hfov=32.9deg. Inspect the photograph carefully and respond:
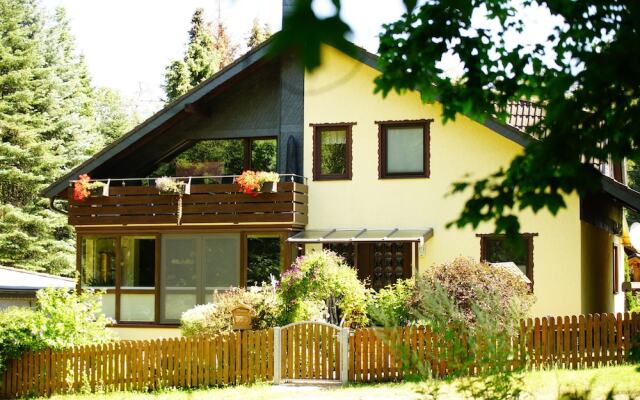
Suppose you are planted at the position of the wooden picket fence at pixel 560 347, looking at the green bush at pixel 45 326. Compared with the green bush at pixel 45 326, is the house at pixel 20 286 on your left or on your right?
right

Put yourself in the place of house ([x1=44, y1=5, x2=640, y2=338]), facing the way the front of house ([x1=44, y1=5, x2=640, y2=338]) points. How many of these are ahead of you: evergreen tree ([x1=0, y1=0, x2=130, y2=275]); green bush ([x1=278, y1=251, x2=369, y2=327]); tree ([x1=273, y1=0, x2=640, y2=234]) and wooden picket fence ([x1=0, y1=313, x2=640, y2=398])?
3

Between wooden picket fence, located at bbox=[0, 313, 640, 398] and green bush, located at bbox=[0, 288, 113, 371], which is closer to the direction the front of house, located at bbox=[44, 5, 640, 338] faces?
the wooden picket fence

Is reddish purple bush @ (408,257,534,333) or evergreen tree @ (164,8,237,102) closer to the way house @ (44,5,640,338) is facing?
the reddish purple bush

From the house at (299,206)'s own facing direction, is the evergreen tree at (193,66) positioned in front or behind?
behind

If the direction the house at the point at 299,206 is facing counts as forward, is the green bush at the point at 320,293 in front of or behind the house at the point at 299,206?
in front

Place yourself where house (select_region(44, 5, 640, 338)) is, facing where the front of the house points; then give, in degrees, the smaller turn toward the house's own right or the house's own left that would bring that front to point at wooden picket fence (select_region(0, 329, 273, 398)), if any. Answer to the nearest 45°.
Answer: approximately 45° to the house's own right

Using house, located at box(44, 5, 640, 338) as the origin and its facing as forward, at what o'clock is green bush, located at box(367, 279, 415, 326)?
The green bush is roughly at 11 o'clock from the house.

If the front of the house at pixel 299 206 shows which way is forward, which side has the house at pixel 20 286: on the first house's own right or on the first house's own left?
on the first house's own right

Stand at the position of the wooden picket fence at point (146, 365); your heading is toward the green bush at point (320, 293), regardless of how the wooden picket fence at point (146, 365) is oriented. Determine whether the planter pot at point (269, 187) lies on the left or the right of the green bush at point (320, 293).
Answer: left

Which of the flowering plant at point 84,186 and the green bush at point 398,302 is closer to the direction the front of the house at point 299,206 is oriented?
the green bush

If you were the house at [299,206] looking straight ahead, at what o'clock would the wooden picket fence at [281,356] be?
The wooden picket fence is roughly at 12 o'clock from the house.

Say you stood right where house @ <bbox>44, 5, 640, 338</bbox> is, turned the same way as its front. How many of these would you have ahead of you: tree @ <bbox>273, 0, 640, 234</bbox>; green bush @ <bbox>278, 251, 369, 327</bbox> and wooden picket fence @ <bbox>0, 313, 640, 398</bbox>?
3

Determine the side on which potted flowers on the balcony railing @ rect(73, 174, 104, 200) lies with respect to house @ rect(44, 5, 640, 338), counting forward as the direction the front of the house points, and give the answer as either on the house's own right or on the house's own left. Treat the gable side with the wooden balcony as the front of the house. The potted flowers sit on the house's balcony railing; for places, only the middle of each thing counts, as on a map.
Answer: on the house's own right

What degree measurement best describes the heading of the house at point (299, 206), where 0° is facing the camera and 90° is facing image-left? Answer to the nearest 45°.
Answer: approximately 0°

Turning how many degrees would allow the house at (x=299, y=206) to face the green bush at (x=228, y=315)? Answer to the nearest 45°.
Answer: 0° — it already faces it
